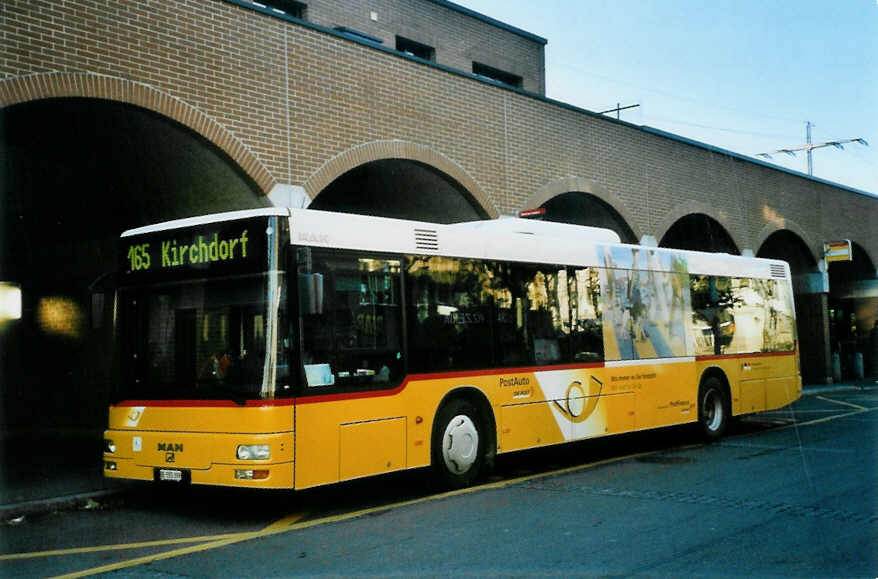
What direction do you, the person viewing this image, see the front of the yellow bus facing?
facing the viewer and to the left of the viewer

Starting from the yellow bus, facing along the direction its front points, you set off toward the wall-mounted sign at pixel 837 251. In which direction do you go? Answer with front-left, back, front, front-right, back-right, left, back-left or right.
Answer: back
